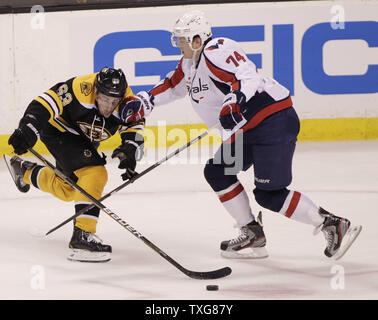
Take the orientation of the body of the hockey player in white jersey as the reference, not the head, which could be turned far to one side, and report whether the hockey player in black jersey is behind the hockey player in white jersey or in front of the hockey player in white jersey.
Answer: in front

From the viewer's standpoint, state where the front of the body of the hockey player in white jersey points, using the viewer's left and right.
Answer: facing to the left of the viewer

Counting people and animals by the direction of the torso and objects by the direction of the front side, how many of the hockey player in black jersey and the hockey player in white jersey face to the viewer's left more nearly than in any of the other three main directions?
1

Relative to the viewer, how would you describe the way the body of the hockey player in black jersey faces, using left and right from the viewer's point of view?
facing the viewer and to the right of the viewer

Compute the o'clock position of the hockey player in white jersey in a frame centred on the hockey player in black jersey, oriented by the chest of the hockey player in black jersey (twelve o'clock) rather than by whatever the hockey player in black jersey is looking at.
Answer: The hockey player in white jersey is roughly at 11 o'clock from the hockey player in black jersey.
